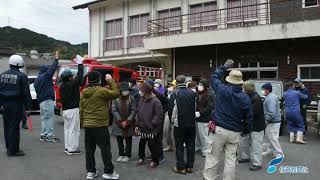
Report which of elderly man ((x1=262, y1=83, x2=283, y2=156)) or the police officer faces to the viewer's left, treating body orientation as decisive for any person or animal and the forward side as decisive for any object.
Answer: the elderly man

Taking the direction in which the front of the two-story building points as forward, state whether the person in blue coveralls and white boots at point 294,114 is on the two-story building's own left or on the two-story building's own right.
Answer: on the two-story building's own left

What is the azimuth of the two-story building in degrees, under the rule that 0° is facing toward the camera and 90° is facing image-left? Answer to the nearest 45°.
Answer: approximately 45°

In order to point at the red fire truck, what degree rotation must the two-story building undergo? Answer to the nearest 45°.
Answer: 0° — it already faces it

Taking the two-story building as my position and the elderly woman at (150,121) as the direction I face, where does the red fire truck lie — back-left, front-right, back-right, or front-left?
front-right

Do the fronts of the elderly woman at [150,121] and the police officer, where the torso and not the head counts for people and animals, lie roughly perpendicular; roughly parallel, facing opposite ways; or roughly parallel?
roughly parallel, facing opposite ways

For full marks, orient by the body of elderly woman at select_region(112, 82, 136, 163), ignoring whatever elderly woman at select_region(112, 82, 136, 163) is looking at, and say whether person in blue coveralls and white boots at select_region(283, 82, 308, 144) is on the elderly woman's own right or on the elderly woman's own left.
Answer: on the elderly woman's own left

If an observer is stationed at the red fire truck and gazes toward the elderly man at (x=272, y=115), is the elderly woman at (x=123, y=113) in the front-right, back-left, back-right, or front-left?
front-right

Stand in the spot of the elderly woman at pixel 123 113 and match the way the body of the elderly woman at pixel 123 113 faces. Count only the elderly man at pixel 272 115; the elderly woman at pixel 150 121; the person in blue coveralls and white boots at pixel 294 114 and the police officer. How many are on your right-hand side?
1
